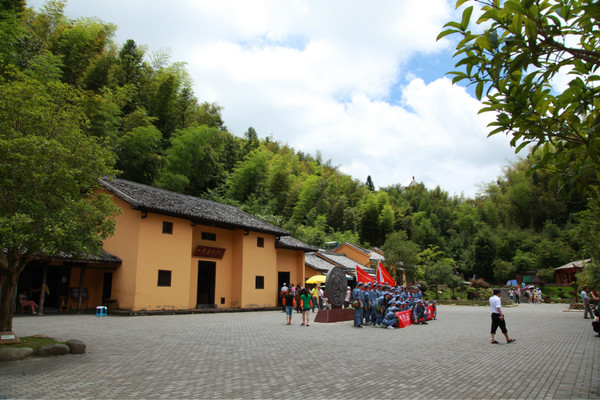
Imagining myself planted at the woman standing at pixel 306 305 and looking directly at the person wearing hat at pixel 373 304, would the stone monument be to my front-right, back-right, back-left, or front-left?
front-left

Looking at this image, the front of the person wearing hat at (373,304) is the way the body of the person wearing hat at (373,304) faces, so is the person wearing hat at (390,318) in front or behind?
in front

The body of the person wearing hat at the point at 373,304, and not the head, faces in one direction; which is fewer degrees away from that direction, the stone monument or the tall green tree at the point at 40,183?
the tall green tree

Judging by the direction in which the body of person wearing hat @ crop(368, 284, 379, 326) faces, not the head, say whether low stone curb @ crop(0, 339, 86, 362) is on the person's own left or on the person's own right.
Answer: on the person's own right

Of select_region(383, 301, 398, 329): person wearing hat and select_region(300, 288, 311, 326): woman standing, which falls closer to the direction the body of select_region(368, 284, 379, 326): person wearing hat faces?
the person wearing hat

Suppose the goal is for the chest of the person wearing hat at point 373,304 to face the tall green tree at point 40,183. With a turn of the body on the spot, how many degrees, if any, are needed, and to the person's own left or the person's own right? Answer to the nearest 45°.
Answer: approximately 90° to the person's own right
